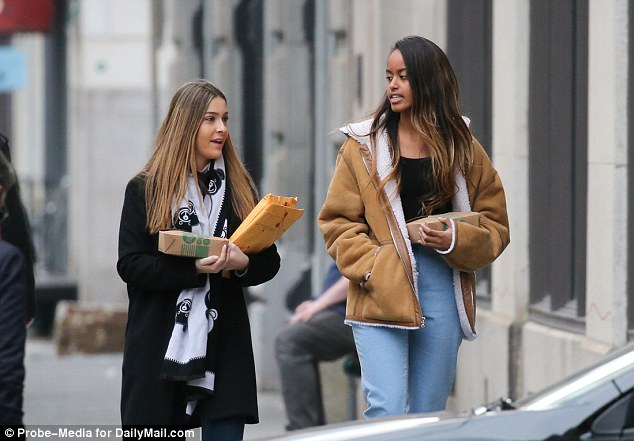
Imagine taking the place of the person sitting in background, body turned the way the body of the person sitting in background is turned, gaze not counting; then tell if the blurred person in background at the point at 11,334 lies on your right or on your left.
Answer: on your left

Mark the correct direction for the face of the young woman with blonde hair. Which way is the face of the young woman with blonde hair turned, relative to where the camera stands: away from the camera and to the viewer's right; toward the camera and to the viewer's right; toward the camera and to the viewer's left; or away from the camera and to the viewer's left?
toward the camera and to the viewer's right

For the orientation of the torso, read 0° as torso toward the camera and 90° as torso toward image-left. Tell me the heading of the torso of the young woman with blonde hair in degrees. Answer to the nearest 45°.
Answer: approximately 315°

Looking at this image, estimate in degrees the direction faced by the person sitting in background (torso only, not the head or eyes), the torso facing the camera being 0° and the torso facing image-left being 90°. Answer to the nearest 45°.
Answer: approximately 90°
